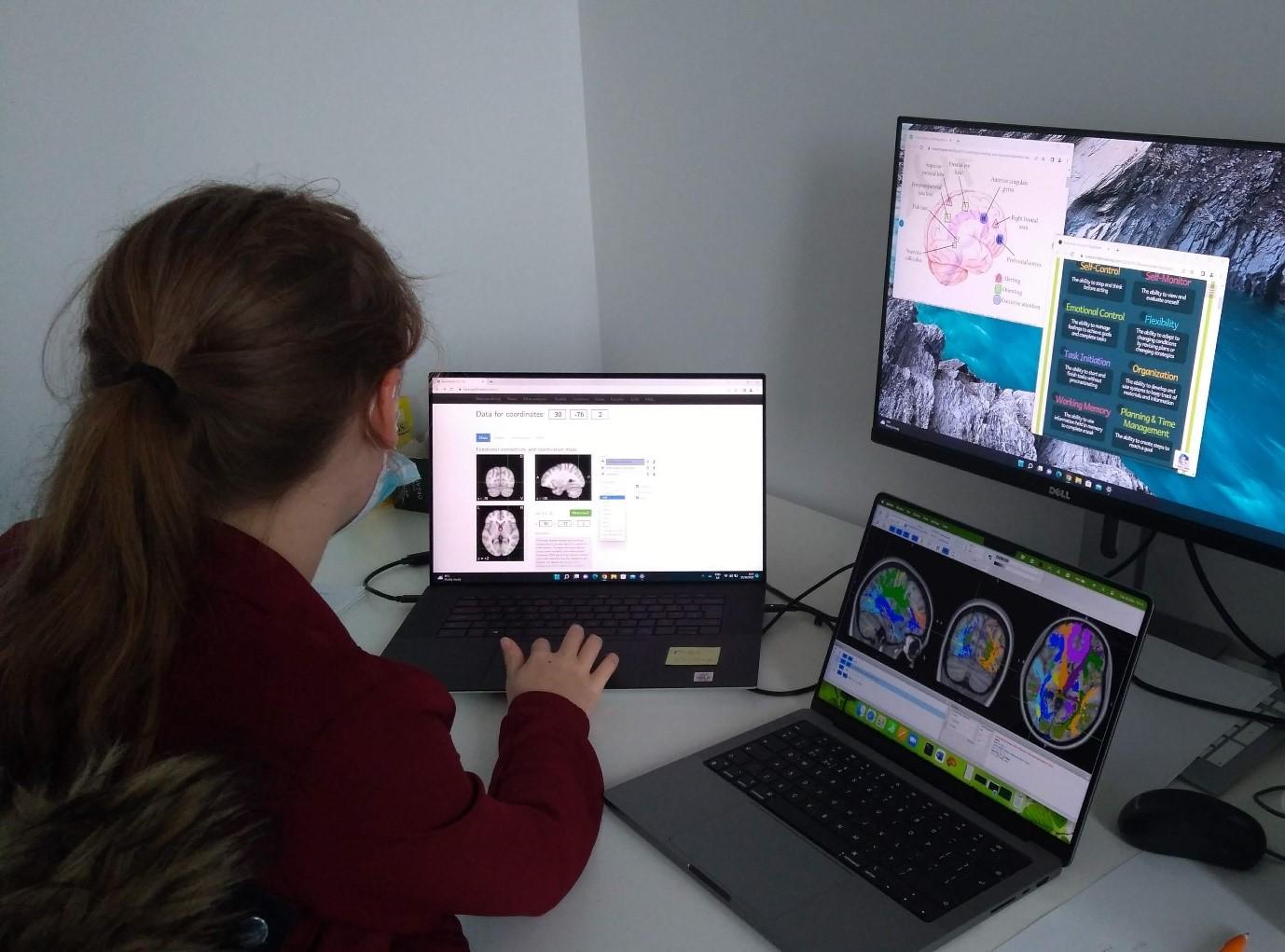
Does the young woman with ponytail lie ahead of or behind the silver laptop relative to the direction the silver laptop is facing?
ahead

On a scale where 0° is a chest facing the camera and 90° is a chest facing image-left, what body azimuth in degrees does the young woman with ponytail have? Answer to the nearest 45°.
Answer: approximately 225°

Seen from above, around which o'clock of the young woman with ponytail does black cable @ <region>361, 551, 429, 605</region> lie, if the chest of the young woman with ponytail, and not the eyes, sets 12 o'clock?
The black cable is roughly at 11 o'clock from the young woman with ponytail.

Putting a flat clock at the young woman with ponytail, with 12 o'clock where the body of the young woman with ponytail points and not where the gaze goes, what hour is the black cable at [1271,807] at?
The black cable is roughly at 2 o'clock from the young woman with ponytail.

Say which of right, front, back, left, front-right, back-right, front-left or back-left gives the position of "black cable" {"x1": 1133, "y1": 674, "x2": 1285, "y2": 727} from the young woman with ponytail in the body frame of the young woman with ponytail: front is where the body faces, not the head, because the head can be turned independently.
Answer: front-right

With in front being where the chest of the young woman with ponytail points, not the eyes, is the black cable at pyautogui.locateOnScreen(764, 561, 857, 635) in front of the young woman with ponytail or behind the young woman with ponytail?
in front

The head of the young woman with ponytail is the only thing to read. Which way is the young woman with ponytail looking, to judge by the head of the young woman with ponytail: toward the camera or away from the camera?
away from the camera

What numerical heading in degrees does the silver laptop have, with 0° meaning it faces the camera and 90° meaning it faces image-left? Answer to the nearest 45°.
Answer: approximately 45°

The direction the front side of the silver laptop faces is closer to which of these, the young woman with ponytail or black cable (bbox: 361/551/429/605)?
the young woman with ponytail
